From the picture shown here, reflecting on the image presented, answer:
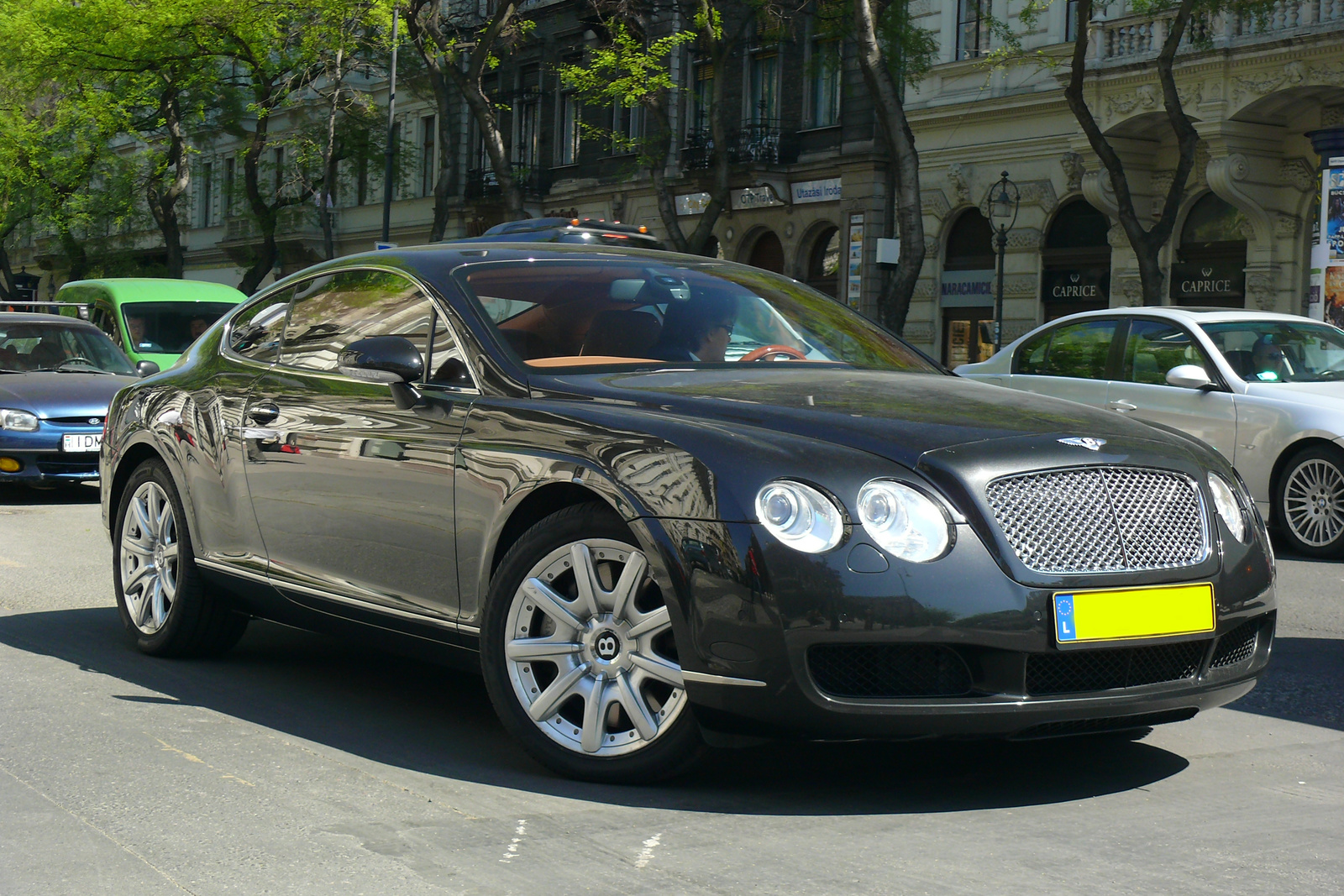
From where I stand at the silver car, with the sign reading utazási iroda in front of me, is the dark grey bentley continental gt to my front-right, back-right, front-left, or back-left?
back-left

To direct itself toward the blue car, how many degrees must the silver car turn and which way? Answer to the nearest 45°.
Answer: approximately 135° to its right

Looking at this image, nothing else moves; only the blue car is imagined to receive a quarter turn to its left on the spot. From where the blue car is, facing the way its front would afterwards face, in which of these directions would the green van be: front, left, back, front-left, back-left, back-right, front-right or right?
front-left

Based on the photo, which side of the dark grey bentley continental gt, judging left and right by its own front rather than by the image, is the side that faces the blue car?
back

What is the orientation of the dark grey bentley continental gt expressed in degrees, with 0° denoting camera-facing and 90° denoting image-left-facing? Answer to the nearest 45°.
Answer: approximately 315°

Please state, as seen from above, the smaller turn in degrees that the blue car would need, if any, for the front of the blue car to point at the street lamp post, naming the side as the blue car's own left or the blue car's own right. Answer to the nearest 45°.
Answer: approximately 90° to the blue car's own left

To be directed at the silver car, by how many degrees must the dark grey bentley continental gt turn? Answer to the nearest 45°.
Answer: approximately 90° to its left

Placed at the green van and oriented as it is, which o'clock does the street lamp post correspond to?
The street lamp post is roughly at 10 o'clock from the green van.

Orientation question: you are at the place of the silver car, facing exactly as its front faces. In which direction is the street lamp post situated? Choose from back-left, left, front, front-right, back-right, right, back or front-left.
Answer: back-left

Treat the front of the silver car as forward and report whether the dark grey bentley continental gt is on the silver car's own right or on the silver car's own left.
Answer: on the silver car's own right

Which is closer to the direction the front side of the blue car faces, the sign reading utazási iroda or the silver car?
the silver car

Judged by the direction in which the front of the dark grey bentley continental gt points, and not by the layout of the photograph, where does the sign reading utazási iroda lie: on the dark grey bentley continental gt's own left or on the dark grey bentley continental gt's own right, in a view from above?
on the dark grey bentley continental gt's own left
